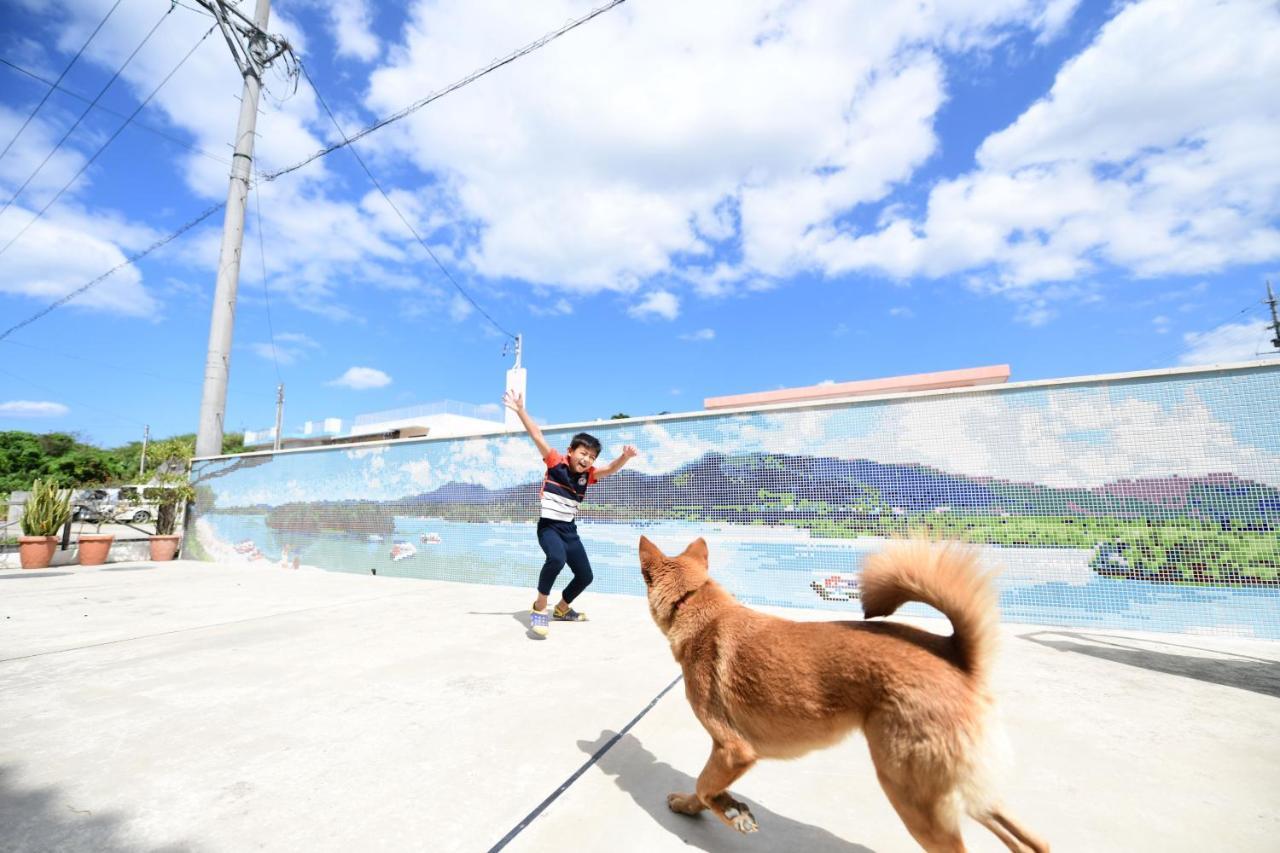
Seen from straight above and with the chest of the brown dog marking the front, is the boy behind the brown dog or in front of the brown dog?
in front

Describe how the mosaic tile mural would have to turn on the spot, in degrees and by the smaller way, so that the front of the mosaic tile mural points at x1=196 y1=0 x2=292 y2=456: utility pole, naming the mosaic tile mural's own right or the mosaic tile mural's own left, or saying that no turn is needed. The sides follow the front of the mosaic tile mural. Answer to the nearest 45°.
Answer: approximately 45° to the mosaic tile mural's own right

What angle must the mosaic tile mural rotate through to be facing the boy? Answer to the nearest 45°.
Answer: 0° — it already faces them

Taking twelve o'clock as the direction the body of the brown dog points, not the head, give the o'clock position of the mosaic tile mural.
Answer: The mosaic tile mural is roughly at 2 o'clock from the brown dog.

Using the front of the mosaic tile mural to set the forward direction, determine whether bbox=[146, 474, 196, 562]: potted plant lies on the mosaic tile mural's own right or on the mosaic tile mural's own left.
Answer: on the mosaic tile mural's own right

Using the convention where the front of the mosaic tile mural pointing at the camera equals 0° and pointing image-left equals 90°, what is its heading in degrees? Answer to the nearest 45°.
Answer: approximately 45°

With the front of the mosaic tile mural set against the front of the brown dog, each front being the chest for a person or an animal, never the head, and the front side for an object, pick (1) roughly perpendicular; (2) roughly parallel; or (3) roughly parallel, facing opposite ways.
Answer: roughly perpendicular

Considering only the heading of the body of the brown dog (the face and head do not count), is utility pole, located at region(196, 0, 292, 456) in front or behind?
in front

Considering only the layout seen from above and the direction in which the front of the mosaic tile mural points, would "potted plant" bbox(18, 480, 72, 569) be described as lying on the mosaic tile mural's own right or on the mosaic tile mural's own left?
on the mosaic tile mural's own right

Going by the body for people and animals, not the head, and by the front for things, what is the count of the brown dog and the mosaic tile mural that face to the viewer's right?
0

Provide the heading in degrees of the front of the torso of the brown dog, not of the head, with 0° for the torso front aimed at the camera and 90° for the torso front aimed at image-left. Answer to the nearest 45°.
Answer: approximately 135°

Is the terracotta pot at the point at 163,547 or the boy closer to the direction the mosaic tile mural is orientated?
the boy

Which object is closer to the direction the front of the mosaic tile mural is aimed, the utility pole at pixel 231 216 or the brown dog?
the brown dog
